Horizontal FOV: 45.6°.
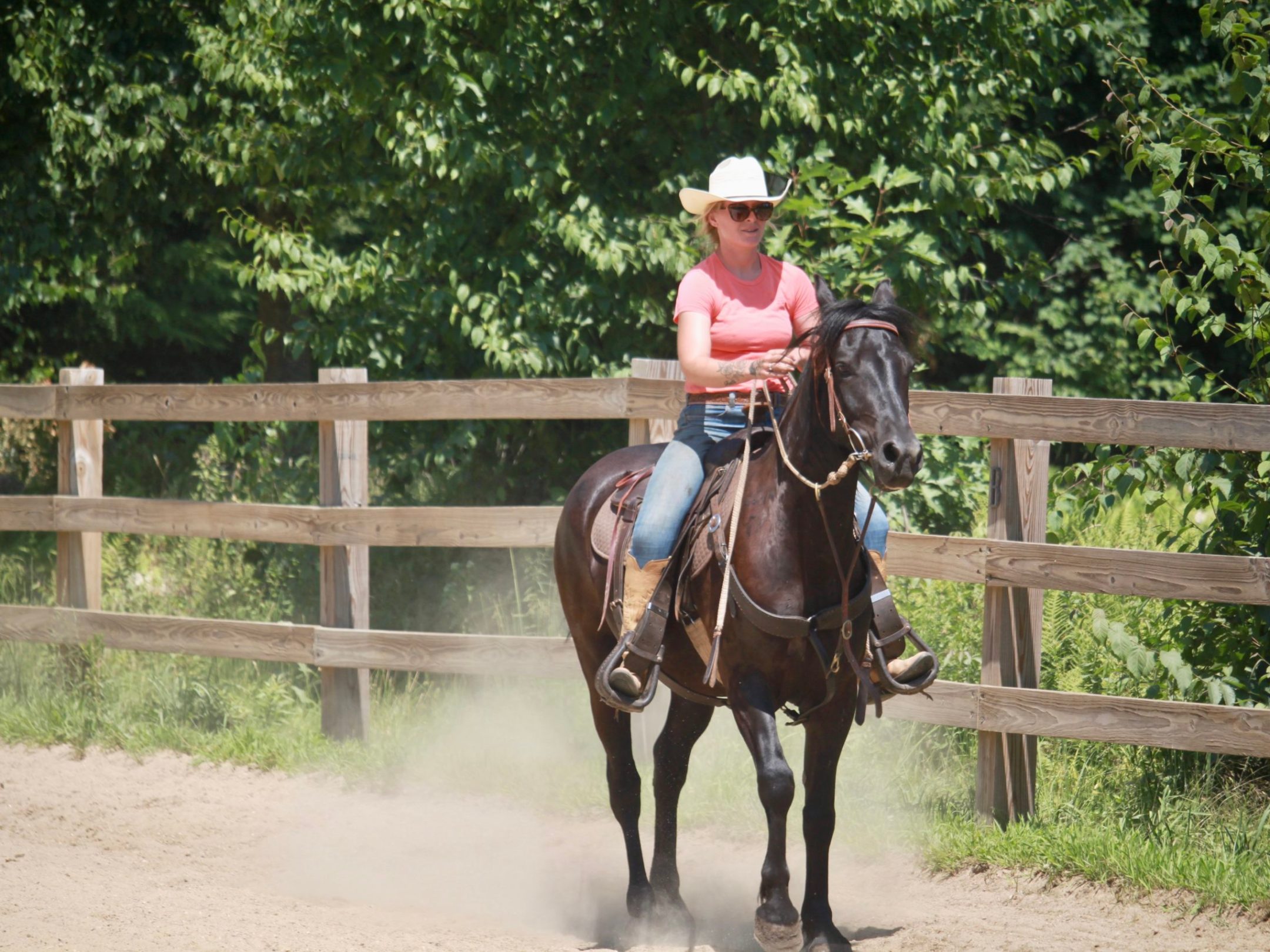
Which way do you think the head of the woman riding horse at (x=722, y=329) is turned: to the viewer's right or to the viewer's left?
to the viewer's right

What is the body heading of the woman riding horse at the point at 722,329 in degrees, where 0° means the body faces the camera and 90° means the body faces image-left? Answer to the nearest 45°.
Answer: approximately 315°

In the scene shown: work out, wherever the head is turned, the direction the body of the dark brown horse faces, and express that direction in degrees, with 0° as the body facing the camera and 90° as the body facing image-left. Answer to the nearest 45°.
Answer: approximately 315°
